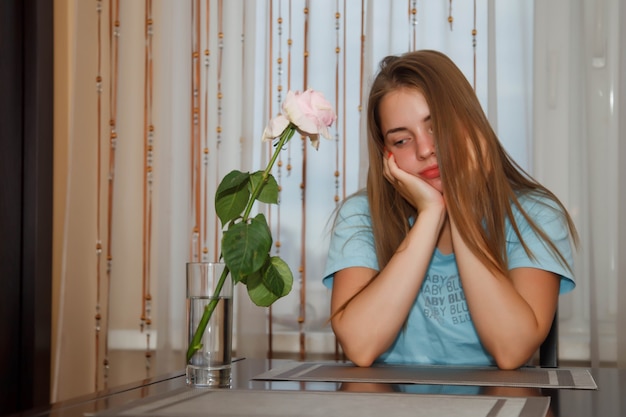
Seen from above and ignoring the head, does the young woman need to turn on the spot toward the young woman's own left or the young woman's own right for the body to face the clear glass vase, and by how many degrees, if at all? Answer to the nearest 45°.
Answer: approximately 45° to the young woman's own right

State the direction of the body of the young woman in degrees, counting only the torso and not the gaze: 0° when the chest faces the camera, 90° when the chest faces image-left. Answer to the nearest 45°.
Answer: approximately 0°
